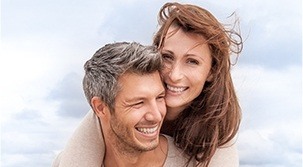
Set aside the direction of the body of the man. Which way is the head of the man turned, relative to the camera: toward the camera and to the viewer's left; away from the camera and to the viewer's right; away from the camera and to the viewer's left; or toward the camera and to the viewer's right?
toward the camera and to the viewer's right
